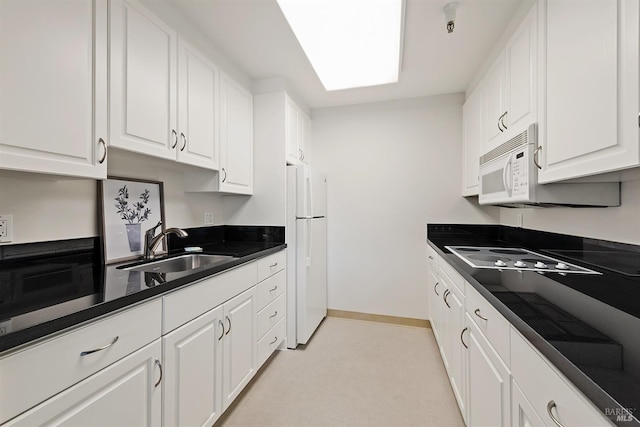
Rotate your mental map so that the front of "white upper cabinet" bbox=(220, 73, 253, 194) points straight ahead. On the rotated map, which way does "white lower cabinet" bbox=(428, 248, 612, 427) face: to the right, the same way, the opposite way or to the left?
the opposite way

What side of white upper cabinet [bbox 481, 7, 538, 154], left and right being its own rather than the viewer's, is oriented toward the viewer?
left

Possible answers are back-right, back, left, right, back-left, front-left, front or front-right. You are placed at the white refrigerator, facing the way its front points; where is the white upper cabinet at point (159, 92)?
back-right

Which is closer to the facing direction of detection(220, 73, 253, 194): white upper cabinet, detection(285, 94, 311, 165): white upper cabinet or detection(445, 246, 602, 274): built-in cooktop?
the built-in cooktop

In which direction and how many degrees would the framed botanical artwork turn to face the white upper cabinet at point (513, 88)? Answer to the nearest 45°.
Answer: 0° — it already faces it

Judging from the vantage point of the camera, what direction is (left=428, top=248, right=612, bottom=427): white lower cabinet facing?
facing to the left of the viewer

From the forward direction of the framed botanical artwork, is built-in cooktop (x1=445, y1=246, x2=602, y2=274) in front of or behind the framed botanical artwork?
in front

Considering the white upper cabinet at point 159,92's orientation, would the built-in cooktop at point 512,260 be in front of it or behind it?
in front

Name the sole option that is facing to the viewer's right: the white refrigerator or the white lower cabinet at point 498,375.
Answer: the white refrigerator

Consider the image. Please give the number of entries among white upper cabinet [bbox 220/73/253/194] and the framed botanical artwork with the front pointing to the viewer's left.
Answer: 0

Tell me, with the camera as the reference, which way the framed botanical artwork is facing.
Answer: facing the viewer and to the right of the viewer

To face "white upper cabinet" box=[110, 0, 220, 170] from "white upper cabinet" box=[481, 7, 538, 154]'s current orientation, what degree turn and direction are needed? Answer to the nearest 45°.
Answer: approximately 45° to its left
